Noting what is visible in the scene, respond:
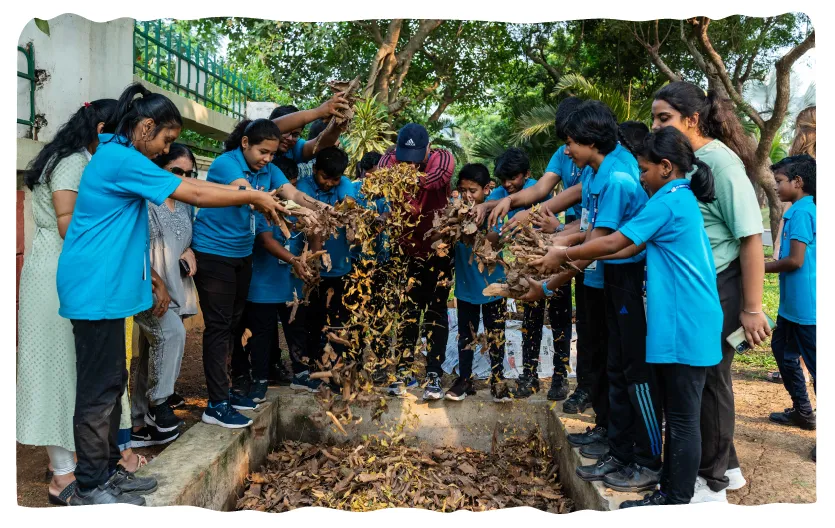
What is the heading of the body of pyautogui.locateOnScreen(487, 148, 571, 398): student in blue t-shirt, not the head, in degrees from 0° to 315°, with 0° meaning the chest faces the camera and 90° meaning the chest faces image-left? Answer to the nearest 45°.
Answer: approximately 45°

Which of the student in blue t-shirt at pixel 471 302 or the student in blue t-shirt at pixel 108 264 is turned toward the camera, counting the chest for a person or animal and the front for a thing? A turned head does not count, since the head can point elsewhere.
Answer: the student in blue t-shirt at pixel 471 302

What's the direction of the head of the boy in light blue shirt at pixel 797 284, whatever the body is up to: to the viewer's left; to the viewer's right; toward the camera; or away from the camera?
to the viewer's left

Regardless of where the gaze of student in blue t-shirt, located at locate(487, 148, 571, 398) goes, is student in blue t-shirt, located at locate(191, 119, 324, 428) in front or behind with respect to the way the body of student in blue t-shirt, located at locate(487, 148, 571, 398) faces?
in front

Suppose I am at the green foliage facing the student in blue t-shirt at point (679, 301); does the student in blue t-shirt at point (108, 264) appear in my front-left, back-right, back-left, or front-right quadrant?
front-right

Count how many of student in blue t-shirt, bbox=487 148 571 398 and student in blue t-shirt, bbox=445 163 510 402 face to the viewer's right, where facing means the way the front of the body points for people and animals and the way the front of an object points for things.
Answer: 0

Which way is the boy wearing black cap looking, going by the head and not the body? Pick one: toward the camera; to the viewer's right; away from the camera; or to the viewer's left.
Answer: toward the camera

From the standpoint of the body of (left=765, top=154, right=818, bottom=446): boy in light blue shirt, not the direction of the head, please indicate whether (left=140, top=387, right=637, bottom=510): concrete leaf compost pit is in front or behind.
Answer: in front

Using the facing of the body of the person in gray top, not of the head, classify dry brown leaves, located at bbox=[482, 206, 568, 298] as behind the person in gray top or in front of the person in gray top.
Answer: in front

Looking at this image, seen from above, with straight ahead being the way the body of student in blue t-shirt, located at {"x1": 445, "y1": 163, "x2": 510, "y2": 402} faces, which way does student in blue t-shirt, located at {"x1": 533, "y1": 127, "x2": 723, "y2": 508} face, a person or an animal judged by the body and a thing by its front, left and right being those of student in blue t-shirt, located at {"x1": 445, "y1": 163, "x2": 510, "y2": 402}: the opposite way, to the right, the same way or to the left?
to the right

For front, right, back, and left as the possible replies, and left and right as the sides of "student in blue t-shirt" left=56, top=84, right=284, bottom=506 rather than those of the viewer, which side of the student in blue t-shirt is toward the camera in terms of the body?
right

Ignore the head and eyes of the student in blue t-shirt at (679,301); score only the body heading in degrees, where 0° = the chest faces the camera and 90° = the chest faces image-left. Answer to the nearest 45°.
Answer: approximately 90°
